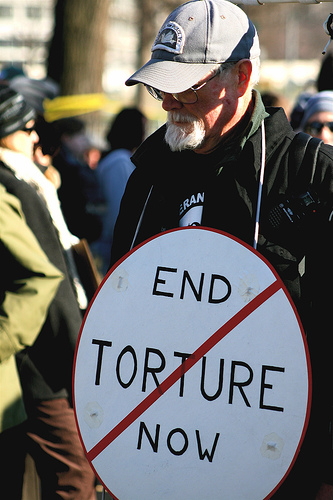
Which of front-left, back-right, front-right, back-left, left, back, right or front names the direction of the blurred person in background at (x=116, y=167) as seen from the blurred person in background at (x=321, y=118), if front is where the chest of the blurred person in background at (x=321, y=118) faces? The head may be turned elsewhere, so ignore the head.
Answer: back-right

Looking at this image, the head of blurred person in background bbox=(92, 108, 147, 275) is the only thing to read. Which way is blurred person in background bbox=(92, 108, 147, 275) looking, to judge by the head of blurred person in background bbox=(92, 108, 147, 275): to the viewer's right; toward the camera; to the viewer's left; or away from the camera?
away from the camera

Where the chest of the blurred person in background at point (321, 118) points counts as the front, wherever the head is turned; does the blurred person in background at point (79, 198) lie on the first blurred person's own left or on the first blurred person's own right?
on the first blurred person's own right

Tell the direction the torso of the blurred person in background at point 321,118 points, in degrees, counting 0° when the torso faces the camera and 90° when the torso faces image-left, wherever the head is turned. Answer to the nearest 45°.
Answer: approximately 0°

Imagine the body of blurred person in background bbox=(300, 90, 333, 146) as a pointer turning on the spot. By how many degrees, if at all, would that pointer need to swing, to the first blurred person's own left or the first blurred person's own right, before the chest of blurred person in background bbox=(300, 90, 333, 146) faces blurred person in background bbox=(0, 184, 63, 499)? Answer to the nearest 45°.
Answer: approximately 45° to the first blurred person's own right

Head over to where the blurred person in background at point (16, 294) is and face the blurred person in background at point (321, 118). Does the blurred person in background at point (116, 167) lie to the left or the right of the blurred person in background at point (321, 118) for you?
left

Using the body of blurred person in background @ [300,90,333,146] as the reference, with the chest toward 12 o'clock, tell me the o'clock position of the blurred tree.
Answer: The blurred tree is roughly at 5 o'clock from the blurred person in background.
